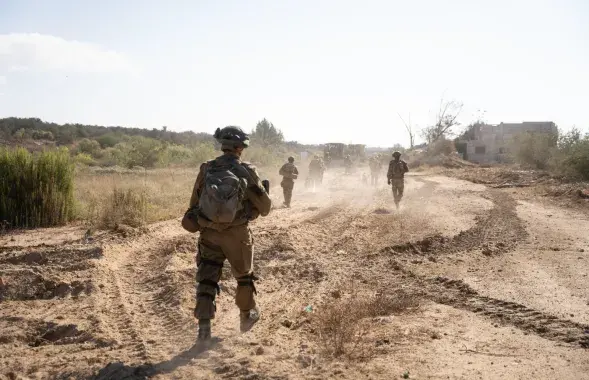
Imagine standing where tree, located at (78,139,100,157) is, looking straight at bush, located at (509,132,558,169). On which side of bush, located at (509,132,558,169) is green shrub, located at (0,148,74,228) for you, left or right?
right

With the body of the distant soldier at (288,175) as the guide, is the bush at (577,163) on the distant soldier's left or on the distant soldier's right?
on the distant soldier's right

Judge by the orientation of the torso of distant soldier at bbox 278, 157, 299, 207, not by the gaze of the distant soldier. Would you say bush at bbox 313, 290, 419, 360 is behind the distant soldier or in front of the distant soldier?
behind

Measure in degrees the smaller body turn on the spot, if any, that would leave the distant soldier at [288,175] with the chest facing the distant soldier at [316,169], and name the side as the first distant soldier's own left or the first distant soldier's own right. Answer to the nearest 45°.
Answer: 0° — they already face them

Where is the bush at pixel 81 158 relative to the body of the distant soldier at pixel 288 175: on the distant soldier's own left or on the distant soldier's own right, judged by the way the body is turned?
on the distant soldier's own left

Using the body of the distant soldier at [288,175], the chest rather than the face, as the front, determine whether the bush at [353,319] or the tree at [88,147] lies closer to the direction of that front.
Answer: the tree

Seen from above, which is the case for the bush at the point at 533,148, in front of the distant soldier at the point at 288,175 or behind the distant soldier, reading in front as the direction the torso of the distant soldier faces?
in front

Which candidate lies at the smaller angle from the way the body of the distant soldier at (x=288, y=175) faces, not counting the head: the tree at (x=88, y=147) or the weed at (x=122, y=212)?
the tree

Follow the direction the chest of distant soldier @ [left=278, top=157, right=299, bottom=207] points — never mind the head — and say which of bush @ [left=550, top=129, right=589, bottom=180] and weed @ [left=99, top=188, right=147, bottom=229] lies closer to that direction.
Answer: the bush

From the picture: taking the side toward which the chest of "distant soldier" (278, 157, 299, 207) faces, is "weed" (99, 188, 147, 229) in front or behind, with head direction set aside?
behind

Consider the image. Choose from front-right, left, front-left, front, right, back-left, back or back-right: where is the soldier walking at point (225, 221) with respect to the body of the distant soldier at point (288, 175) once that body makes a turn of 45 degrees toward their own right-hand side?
back-right

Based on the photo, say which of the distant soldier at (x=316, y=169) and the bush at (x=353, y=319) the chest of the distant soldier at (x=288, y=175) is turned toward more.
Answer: the distant soldier

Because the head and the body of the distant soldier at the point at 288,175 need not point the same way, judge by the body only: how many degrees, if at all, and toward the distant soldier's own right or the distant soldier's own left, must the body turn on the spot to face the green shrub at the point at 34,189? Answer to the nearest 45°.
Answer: approximately 135° to the distant soldier's own left

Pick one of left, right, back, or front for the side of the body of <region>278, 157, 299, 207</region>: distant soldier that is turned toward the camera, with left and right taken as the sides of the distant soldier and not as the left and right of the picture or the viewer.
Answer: back
